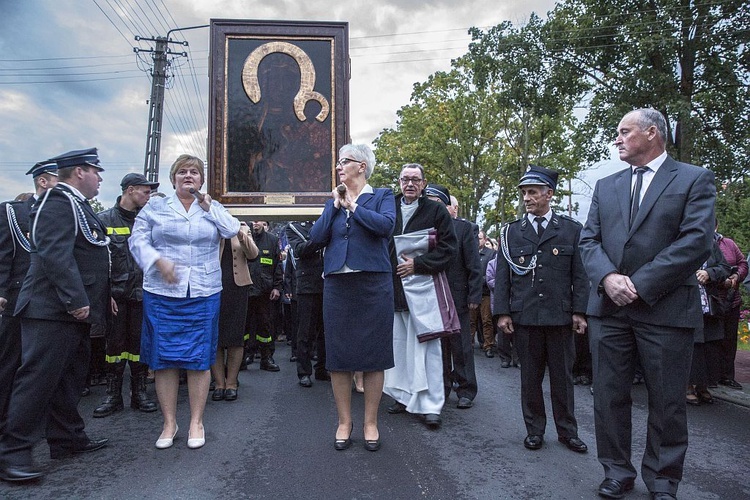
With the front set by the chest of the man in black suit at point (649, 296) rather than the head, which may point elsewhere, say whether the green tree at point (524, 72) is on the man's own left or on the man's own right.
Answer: on the man's own right

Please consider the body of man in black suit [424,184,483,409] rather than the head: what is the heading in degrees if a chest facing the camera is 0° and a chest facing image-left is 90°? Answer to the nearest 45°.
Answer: approximately 45°

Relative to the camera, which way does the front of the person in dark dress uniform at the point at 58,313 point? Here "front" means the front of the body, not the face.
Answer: to the viewer's right

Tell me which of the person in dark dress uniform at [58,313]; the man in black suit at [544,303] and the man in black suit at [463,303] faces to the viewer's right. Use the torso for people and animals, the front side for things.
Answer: the person in dark dress uniform at [58,313]

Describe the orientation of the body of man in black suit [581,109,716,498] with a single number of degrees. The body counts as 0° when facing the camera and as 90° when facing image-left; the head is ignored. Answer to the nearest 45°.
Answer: approximately 45°

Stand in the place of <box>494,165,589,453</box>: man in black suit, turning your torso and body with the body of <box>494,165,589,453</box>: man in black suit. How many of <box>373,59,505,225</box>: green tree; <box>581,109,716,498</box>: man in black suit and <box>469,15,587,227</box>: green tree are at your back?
2
